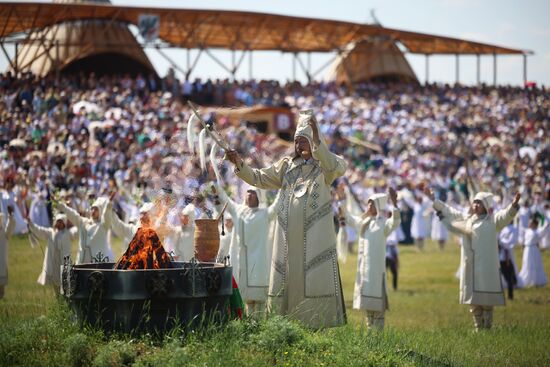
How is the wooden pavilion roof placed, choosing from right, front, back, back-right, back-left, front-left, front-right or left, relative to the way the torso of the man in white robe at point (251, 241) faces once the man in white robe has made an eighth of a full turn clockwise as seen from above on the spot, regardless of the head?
back-right

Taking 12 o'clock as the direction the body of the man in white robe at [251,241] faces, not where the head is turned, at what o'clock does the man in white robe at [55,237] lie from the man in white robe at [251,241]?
the man in white robe at [55,237] is roughly at 4 o'clock from the man in white robe at [251,241].

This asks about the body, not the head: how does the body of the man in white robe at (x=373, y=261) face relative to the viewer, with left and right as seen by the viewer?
facing the viewer and to the left of the viewer

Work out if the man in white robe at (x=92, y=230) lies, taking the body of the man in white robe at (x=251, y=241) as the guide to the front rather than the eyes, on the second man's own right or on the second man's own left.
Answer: on the second man's own right

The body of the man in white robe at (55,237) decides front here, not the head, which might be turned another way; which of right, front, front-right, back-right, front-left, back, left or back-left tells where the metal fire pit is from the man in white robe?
front

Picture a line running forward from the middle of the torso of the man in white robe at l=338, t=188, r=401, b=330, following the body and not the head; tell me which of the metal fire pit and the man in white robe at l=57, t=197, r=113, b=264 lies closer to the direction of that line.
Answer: the metal fire pit

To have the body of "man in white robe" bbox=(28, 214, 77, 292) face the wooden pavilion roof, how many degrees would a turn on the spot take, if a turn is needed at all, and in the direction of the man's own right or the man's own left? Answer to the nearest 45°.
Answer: approximately 180°

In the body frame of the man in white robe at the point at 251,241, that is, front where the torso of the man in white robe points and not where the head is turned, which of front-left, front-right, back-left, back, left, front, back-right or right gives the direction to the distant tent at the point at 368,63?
back

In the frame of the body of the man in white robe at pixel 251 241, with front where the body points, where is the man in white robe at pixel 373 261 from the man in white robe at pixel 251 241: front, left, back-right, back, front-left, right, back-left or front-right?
left

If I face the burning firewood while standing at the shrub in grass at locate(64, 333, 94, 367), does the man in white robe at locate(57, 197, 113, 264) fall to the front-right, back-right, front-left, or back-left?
front-left

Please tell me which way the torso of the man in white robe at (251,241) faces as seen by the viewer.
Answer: toward the camera

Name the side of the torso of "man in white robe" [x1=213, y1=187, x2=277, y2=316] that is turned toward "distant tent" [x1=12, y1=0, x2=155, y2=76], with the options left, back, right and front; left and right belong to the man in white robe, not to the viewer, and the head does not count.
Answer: back

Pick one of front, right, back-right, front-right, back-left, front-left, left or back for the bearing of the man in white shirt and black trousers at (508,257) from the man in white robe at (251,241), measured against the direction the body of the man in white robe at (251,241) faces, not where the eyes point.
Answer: back-left

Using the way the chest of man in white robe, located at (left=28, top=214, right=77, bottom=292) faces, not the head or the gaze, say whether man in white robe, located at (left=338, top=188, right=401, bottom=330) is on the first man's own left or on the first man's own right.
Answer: on the first man's own left

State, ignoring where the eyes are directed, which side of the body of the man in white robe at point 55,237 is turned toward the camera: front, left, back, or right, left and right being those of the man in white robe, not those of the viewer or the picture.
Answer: front
